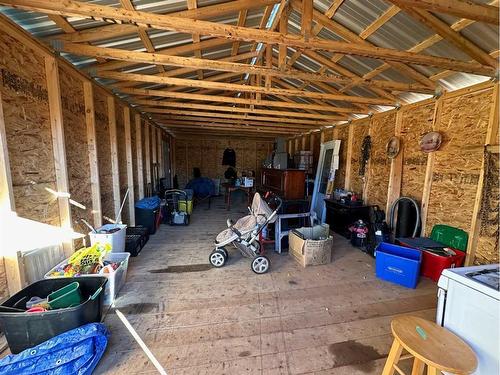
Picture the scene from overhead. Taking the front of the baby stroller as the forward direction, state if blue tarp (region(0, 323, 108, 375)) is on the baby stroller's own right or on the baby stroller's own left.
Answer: on the baby stroller's own left

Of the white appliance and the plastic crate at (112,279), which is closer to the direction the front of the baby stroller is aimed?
the plastic crate

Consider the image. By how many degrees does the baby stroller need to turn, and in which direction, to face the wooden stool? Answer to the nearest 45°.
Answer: approximately 135° to its left

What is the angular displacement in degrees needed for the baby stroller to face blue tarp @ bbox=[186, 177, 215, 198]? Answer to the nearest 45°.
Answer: approximately 90° to its right

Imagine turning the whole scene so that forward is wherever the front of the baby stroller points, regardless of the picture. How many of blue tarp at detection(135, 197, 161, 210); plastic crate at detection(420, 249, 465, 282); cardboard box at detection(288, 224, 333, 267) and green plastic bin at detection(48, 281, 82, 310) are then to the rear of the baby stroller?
2

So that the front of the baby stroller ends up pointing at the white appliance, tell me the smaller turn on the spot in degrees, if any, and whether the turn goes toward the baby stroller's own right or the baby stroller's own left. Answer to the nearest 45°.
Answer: approximately 135° to the baby stroller's own left

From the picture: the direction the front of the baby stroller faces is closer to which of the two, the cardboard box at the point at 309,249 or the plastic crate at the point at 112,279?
the plastic crate

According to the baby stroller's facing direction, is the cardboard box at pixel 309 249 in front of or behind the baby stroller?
behind

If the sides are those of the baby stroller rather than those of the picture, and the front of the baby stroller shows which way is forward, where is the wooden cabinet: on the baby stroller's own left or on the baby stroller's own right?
on the baby stroller's own right

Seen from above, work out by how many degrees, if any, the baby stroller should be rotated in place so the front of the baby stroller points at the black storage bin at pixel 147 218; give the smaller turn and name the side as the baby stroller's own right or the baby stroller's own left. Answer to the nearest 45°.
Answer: approximately 45° to the baby stroller's own right

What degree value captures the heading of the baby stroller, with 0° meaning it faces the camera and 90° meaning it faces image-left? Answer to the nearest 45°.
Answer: approximately 90°

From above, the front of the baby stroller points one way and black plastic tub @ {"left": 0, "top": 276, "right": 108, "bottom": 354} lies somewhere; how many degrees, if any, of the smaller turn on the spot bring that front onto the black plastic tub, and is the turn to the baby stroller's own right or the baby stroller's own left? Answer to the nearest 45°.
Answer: approximately 45° to the baby stroller's own left

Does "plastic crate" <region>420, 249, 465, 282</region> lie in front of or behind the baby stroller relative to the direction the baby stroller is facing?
behind
